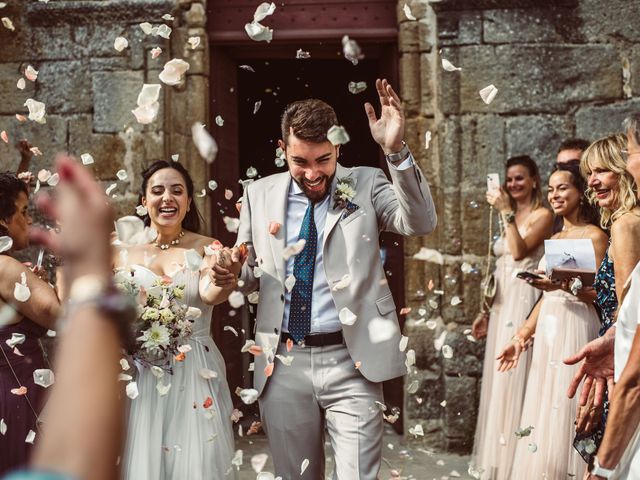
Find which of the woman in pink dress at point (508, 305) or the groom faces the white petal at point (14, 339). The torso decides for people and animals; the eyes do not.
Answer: the woman in pink dress

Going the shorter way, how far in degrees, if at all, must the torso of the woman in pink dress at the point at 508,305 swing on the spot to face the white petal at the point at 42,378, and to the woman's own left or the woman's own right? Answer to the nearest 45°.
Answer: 0° — they already face it

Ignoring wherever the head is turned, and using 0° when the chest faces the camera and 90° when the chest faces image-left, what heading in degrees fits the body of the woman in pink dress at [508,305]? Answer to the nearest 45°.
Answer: approximately 45°

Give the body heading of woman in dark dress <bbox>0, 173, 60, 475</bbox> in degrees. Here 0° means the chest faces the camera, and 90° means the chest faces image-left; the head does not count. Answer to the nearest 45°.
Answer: approximately 270°

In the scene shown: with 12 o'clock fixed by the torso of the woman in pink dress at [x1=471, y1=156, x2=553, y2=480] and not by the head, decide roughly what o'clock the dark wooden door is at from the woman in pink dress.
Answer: The dark wooden door is roughly at 2 o'clock from the woman in pink dress.

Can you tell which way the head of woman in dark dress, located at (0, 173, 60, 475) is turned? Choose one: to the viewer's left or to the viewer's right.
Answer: to the viewer's right

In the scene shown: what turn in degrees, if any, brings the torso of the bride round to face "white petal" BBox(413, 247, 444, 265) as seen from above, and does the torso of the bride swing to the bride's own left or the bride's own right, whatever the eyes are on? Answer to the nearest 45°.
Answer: approximately 135° to the bride's own left

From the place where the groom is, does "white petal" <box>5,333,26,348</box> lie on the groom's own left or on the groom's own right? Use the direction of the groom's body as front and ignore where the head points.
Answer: on the groom's own right

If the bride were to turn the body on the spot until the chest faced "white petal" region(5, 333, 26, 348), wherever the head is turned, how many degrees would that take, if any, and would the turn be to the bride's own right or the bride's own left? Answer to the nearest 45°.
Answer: approximately 90° to the bride's own right

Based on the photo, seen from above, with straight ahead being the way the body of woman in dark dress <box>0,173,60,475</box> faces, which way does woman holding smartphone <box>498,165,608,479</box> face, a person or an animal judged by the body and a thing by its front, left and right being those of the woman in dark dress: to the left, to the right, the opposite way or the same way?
the opposite way
